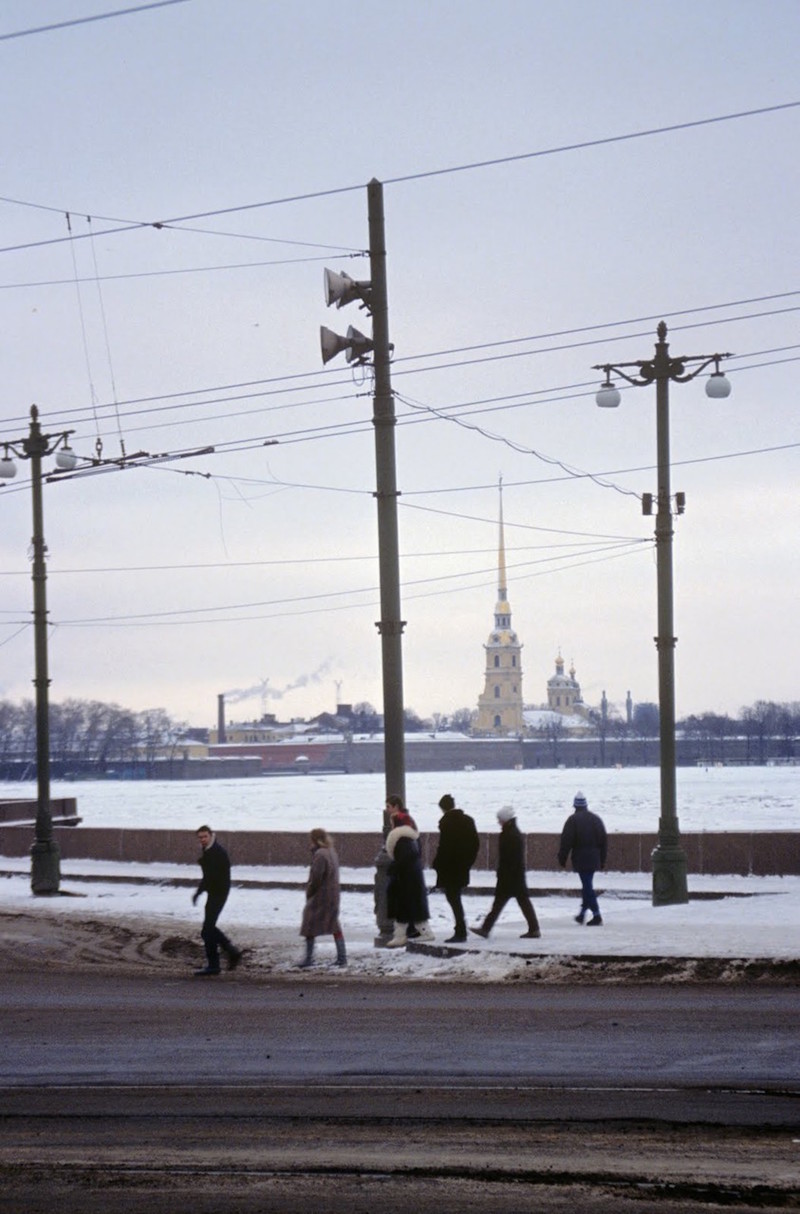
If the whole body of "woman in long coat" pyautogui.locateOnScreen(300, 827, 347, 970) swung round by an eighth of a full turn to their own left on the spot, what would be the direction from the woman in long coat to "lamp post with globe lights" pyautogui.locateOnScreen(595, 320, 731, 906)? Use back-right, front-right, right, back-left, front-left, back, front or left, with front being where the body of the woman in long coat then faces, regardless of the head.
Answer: back

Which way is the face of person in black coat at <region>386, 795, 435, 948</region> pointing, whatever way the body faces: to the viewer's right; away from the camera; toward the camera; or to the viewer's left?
to the viewer's left

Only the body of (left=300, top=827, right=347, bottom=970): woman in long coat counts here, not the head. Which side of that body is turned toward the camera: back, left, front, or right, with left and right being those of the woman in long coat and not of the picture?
left

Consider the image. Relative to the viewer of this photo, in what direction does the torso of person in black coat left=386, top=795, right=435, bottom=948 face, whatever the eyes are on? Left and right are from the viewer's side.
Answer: facing to the left of the viewer

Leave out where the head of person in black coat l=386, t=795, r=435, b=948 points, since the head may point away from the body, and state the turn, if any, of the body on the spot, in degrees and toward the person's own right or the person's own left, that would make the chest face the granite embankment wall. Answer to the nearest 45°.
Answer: approximately 90° to the person's own right

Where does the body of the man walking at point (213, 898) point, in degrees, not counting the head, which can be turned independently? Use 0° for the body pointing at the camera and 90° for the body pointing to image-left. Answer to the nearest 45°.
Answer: approximately 90°

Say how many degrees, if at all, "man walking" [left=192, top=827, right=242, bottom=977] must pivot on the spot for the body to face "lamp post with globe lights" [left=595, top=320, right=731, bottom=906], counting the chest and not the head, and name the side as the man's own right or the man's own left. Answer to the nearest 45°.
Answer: approximately 135° to the man's own right
